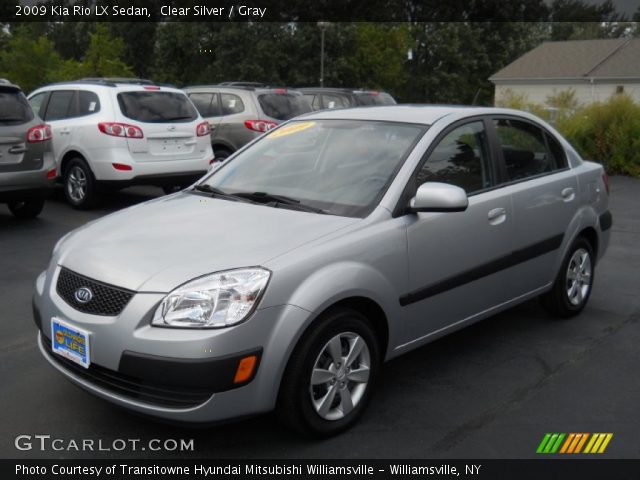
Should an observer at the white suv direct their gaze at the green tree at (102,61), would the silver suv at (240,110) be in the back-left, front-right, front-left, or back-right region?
front-right

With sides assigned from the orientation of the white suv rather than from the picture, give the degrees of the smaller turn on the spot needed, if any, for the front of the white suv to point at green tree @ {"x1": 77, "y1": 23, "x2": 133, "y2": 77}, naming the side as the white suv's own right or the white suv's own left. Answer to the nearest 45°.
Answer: approximately 45° to the white suv's own right

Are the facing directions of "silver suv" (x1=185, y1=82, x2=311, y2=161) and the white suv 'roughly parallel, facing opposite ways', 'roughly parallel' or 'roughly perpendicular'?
roughly parallel

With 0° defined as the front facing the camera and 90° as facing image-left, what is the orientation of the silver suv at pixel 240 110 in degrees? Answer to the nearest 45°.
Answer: approximately 135°

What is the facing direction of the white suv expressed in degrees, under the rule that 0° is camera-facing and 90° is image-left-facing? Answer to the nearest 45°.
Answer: approximately 135°

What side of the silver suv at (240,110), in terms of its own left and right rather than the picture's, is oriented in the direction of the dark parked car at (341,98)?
right

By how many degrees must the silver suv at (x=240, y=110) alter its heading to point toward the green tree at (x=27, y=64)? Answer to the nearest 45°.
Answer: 0° — it already faces it

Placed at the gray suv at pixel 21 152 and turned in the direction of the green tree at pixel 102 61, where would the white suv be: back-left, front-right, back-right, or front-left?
front-right

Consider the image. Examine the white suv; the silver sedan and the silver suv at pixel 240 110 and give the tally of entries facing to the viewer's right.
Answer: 0

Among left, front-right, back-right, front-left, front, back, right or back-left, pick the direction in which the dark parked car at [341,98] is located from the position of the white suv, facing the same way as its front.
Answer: right

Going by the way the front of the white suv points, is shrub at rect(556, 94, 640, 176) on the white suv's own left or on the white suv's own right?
on the white suv's own right

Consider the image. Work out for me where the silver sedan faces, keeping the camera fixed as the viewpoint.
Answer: facing the viewer and to the left of the viewer

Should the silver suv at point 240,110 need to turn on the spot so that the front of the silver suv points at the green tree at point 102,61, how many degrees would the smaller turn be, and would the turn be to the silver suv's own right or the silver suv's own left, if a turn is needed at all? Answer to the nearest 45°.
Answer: approximately 45° to the silver suv's own right

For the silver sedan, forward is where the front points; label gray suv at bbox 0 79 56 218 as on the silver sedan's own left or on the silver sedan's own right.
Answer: on the silver sedan's own right

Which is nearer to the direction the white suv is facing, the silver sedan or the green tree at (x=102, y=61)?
the green tree
